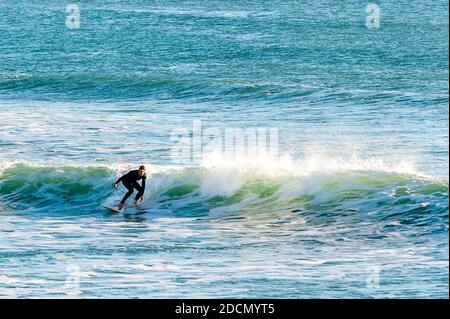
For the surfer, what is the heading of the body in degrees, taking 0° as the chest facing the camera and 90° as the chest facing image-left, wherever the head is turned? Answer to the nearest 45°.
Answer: approximately 315°
